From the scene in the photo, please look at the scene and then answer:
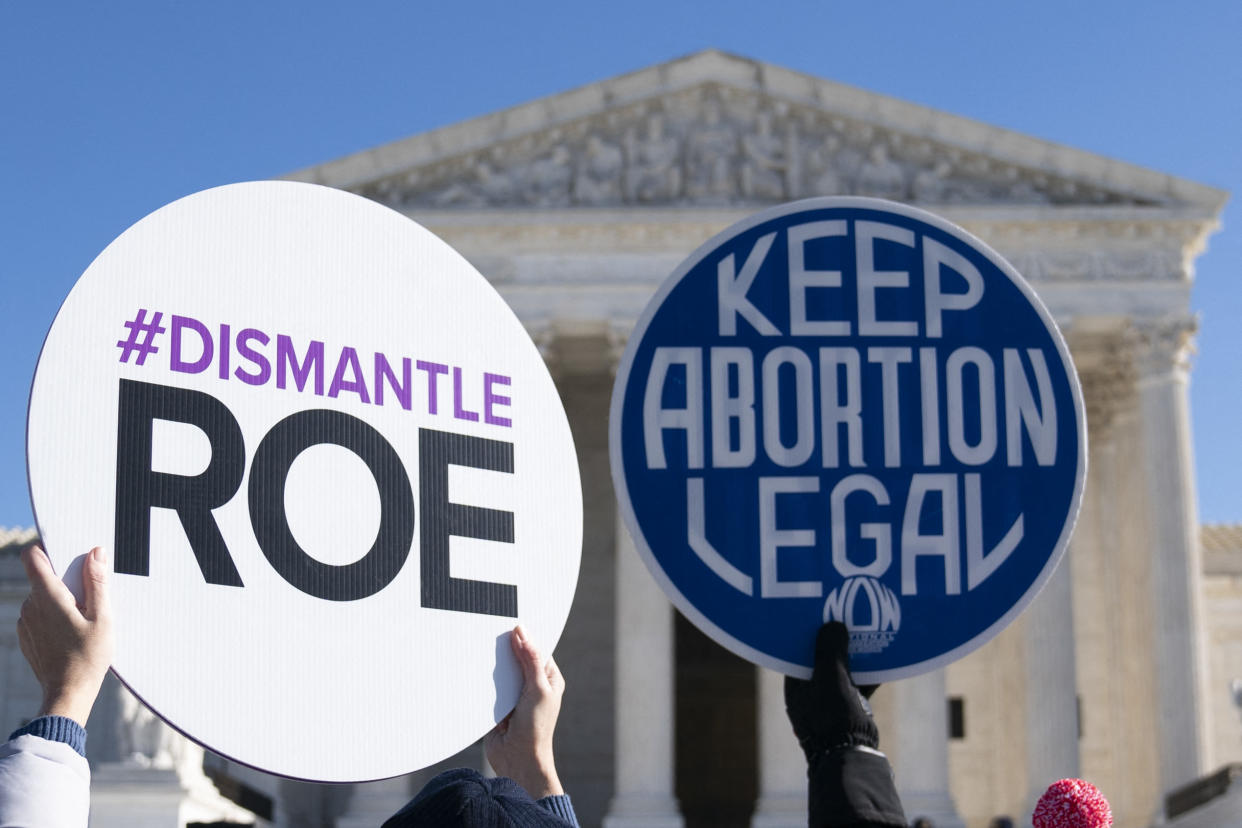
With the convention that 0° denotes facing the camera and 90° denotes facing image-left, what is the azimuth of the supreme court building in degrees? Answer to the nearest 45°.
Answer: approximately 0°
